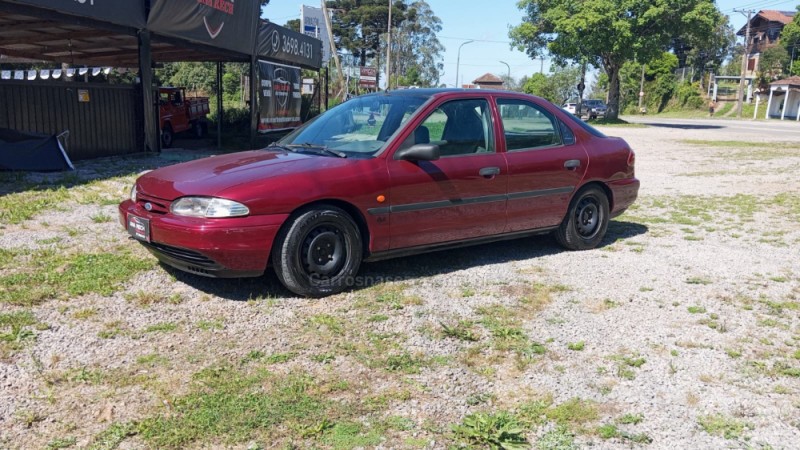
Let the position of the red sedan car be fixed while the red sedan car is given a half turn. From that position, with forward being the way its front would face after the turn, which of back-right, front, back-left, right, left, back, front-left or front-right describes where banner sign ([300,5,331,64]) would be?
front-left

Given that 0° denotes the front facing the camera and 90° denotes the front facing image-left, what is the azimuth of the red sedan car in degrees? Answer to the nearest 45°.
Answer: approximately 45°

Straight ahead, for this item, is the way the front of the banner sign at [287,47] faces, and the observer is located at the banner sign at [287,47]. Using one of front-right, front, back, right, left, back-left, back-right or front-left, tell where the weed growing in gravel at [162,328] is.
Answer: front-right

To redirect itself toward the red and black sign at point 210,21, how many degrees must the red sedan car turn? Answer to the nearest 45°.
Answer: approximately 135° to its right

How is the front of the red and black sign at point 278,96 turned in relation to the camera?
facing the viewer and to the right of the viewer

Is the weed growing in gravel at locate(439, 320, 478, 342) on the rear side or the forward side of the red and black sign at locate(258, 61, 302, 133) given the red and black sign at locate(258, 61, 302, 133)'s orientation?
on the forward side

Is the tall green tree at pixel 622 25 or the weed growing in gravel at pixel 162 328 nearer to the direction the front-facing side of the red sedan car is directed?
the weed growing in gravel

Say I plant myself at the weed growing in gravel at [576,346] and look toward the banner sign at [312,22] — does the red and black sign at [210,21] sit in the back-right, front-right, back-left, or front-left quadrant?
front-left

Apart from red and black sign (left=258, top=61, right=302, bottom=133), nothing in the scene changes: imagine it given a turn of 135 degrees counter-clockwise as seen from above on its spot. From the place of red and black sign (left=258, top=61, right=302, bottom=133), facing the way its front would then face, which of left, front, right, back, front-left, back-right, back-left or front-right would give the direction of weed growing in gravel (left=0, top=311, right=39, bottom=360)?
back

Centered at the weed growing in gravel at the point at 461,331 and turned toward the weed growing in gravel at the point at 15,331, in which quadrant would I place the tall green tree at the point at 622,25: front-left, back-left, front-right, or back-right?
back-right

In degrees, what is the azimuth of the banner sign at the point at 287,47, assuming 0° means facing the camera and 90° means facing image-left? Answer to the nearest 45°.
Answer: approximately 315°
